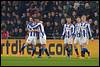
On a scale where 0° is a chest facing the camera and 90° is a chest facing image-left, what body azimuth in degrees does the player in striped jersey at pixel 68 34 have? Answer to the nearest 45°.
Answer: approximately 0°

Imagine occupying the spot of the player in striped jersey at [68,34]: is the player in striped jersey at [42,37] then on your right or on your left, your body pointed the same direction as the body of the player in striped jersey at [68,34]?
on your right

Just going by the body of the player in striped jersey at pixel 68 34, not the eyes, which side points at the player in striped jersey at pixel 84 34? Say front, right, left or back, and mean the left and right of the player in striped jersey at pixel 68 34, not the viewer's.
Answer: left

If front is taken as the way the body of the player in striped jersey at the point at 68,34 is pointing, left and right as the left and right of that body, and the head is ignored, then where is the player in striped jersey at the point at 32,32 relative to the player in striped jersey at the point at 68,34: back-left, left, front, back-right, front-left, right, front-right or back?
right
